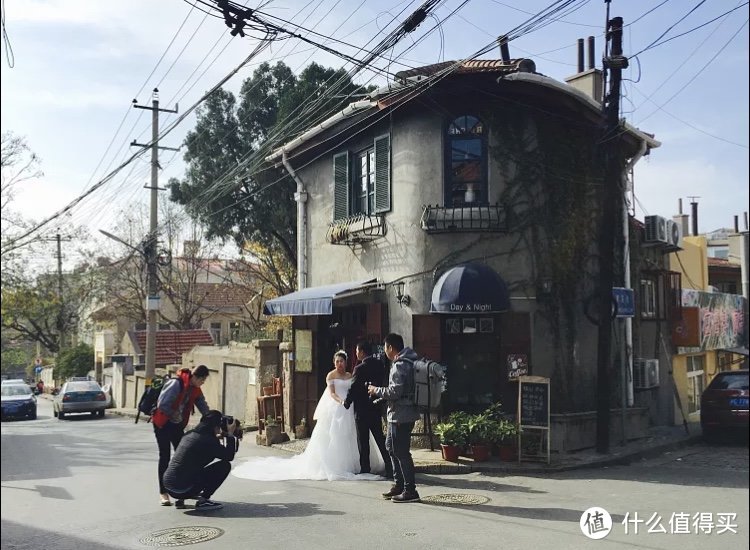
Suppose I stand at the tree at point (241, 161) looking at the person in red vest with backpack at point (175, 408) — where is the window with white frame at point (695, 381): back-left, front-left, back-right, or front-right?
front-left

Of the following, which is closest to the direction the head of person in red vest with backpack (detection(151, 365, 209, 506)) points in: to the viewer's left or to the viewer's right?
to the viewer's right

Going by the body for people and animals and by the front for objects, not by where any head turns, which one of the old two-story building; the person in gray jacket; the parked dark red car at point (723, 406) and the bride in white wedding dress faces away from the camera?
the parked dark red car

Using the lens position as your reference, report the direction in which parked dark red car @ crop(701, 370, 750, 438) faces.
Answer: facing away from the viewer

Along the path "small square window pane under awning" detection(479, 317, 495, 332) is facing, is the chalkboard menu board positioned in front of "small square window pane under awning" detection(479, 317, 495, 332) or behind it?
in front

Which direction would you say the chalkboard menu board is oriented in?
toward the camera

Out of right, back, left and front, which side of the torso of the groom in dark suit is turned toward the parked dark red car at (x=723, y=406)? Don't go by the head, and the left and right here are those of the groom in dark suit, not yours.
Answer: back

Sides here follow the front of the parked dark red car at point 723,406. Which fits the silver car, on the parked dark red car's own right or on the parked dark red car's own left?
on the parked dark red car's own left

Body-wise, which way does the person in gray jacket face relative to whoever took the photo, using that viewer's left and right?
facing to the left of the viewer

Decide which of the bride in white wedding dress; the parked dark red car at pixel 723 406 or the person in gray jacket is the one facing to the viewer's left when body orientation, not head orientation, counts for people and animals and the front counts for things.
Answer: the person in gray jacket

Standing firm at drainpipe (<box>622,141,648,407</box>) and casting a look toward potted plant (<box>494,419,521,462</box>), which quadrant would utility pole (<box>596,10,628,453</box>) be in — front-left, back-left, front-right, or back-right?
front-left

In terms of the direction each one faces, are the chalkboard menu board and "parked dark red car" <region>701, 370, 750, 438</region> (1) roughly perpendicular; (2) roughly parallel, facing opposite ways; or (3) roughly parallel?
roughly parallel, facing opposite ways

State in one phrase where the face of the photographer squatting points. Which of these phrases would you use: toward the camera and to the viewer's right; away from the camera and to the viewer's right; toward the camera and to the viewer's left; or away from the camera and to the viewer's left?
away from the camera and to the viewer's right

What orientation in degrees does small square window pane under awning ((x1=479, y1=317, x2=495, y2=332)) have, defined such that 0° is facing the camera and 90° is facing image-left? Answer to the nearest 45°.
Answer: approximately 0°
